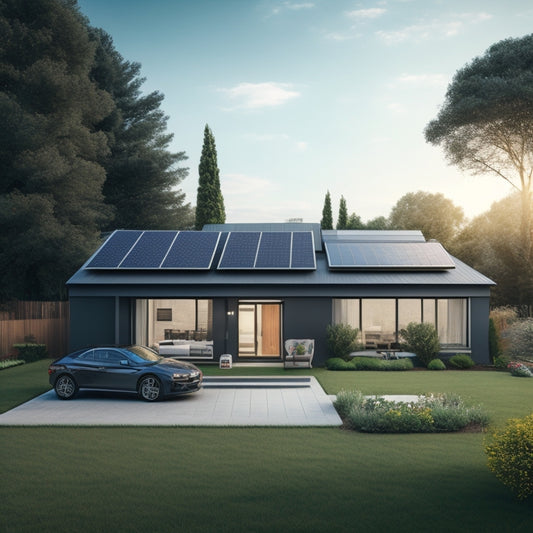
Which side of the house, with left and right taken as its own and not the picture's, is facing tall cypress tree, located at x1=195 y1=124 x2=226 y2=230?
back

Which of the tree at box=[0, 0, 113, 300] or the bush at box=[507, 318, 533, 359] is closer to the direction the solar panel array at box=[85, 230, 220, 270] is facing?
the bush

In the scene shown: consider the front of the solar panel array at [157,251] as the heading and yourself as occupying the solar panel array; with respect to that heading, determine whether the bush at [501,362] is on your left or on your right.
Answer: on your left

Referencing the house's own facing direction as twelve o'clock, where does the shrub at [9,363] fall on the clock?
The shrub is roughly at 3 o'clock from the house.

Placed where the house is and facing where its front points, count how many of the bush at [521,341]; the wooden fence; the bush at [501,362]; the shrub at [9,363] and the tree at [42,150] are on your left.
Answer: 2

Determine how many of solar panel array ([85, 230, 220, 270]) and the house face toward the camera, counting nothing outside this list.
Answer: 2

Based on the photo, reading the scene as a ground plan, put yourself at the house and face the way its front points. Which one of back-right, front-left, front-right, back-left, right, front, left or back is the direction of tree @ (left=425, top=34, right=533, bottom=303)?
back-left

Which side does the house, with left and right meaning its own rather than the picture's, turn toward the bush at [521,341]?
left

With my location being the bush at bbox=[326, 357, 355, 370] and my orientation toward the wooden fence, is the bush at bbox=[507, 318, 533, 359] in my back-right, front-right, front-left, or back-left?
back-right

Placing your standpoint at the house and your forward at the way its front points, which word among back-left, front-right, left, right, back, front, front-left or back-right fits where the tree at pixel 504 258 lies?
back-left

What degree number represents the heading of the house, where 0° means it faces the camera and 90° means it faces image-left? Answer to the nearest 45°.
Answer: approximately 0°
